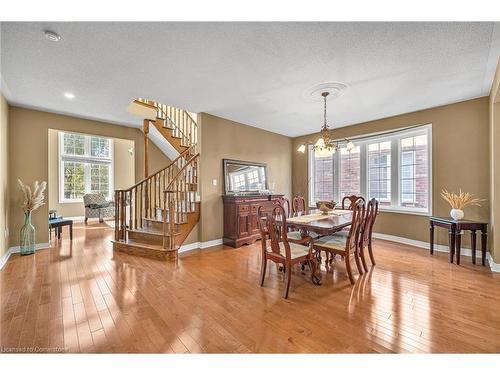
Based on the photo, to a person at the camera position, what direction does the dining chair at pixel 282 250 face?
facing away from the viewer and to the right of the viewer

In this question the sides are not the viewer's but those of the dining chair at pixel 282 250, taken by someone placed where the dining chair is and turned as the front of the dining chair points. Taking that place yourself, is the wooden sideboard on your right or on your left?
on your left

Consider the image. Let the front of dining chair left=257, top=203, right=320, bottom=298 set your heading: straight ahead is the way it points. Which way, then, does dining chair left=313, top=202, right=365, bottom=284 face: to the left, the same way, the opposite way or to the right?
to the left

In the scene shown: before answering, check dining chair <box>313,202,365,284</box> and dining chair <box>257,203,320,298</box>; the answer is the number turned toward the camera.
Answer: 0

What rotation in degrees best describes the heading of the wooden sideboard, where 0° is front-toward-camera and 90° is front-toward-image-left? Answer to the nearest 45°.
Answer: approximately 315°

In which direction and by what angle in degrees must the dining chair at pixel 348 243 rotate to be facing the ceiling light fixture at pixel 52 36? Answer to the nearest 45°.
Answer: approximately 90° to its left

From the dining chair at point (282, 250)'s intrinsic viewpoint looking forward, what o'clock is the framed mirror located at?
The framed mirror is roughly at 10 o'clock from the dining chair.

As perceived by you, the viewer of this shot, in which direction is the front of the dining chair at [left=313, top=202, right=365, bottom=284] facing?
facing away from the viewer and to the left of the viewer

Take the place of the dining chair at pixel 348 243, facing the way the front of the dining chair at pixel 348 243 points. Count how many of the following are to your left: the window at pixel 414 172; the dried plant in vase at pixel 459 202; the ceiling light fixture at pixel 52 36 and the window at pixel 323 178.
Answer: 1

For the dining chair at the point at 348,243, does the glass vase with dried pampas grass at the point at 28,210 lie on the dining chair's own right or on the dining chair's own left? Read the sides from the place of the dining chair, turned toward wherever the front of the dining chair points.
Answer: on the dining chair's own left

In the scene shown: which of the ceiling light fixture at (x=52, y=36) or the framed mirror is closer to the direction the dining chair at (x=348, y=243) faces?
the framed mirror

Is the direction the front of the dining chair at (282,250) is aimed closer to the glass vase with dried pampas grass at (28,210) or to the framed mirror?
the framed mirror

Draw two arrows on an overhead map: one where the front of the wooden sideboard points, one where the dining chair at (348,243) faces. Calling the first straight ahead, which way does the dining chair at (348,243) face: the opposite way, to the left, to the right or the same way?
the opposite way

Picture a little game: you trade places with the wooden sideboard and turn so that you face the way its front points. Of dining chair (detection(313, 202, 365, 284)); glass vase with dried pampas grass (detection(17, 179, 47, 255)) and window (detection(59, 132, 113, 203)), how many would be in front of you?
1
